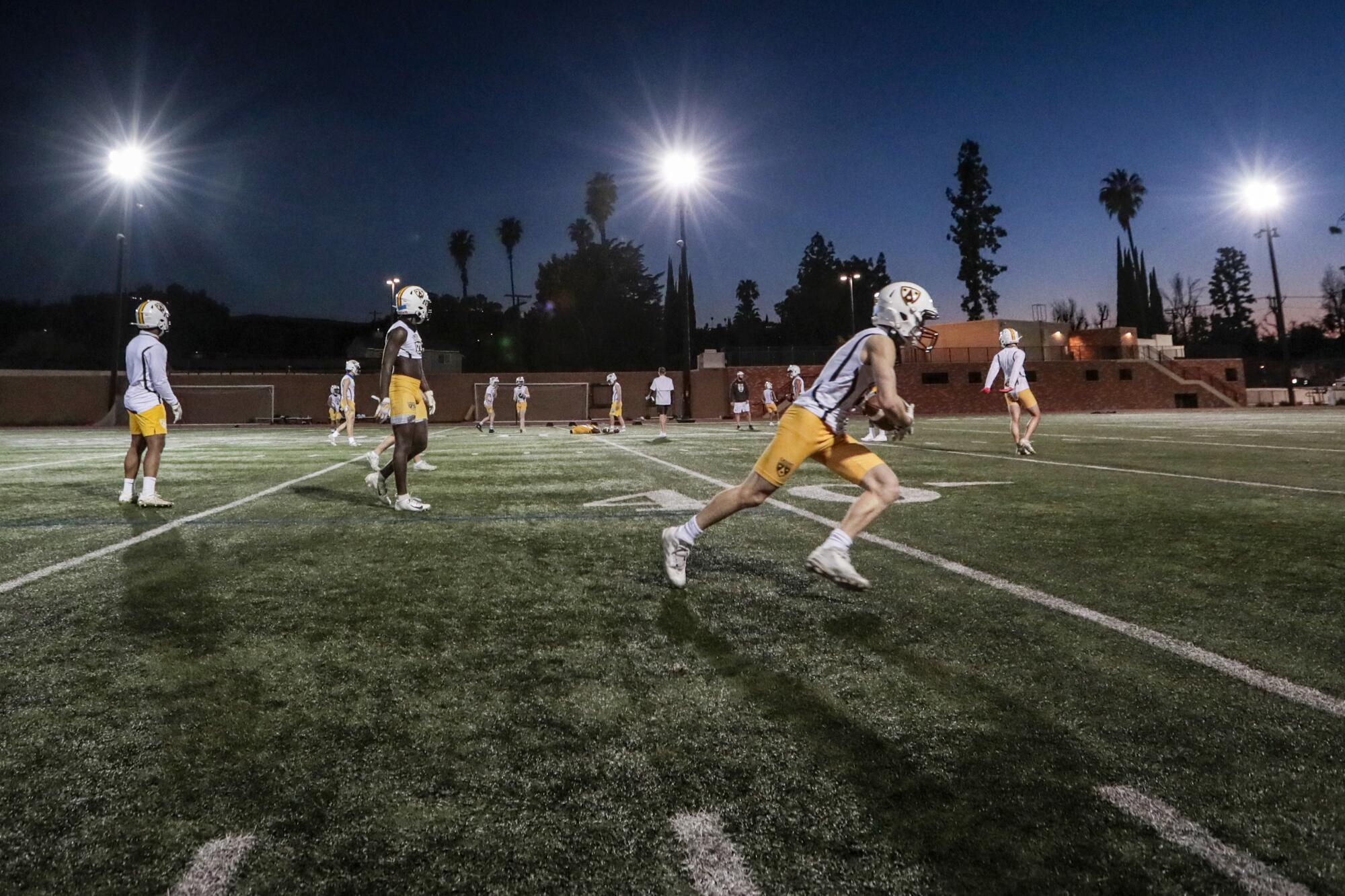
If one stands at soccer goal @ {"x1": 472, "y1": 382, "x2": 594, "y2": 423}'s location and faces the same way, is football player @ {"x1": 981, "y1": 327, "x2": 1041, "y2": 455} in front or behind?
in front

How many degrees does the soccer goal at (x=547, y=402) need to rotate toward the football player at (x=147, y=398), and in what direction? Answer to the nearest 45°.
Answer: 0° — it already faces them

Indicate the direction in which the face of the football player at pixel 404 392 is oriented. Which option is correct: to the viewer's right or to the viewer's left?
to the viewer's right

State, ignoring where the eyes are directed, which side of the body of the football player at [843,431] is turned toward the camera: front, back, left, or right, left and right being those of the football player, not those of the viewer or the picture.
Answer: right

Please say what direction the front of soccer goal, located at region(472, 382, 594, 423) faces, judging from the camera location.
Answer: facing the viewer
